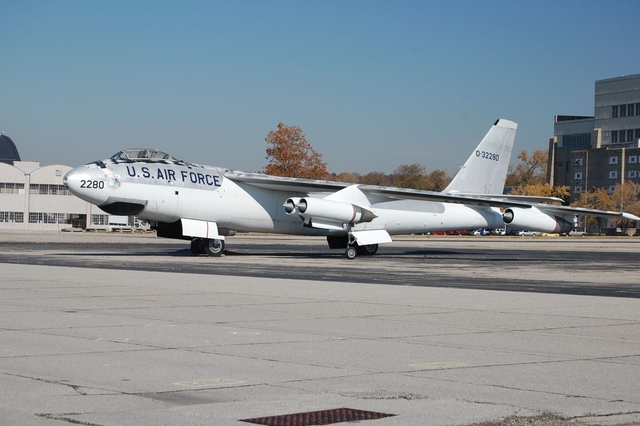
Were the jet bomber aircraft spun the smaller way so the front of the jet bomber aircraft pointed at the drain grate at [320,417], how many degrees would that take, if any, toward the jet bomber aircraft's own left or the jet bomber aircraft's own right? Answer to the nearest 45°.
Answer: approximately 45° to the jet bomber aircraft's own left
